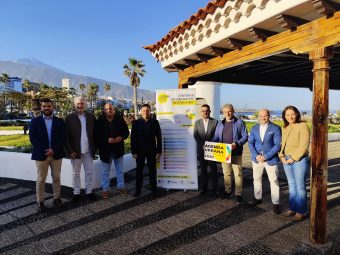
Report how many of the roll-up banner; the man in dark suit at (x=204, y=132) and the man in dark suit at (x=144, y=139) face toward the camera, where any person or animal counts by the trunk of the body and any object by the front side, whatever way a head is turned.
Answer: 3

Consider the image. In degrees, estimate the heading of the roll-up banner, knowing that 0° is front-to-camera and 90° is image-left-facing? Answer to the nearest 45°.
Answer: approximately 0°

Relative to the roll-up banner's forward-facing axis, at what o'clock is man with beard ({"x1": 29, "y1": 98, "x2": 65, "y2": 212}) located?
The man with beard is roughly at 2 o'clock from the roll-up banner.

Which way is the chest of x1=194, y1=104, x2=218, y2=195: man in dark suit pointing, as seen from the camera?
toward the camera

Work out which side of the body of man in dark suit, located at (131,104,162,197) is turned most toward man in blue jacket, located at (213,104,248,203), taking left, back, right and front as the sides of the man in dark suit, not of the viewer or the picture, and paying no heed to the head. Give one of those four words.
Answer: left

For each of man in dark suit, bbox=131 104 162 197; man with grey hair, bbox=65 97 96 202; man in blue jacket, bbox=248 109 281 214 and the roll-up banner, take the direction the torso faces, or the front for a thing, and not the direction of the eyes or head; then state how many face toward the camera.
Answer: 4

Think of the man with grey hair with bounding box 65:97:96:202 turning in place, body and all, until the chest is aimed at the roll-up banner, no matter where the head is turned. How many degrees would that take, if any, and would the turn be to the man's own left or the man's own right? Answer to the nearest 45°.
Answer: approximately 90° to the man's own left

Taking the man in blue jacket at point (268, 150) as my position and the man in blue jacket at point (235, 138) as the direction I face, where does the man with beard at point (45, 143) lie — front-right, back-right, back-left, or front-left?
front-left

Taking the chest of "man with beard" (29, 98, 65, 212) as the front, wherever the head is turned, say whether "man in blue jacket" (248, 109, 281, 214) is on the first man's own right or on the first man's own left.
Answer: on the first man's own left

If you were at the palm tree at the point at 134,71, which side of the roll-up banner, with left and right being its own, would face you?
back

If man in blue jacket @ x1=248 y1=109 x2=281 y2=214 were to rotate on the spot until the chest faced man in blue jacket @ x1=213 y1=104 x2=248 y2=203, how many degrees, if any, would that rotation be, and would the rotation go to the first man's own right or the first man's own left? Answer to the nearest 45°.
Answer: approximately 135° to the first man's own right

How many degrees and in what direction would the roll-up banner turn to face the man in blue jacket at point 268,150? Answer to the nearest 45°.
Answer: approximately 45° to its left

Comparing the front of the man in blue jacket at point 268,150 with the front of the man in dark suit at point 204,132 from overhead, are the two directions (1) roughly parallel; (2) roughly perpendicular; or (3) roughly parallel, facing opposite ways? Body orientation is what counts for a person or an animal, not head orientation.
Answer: roughly parallel

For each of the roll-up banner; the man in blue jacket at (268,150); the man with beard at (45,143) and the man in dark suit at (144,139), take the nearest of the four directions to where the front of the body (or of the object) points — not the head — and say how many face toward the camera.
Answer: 4

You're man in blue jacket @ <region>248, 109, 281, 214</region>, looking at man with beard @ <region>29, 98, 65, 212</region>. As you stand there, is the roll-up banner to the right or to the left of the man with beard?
right

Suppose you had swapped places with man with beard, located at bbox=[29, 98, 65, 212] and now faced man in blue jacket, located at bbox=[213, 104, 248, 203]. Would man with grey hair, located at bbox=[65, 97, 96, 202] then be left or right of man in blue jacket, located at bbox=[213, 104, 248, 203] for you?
left

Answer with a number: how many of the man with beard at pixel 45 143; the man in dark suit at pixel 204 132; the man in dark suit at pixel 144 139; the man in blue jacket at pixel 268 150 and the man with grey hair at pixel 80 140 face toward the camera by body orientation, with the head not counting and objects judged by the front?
5

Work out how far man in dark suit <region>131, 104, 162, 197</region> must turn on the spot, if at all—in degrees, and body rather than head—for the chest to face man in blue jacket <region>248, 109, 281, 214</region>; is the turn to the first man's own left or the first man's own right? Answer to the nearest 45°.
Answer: approximately 45° to the first man's own left

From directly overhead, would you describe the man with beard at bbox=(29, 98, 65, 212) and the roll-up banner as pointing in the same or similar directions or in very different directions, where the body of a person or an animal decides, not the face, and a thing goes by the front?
same or similar directions
